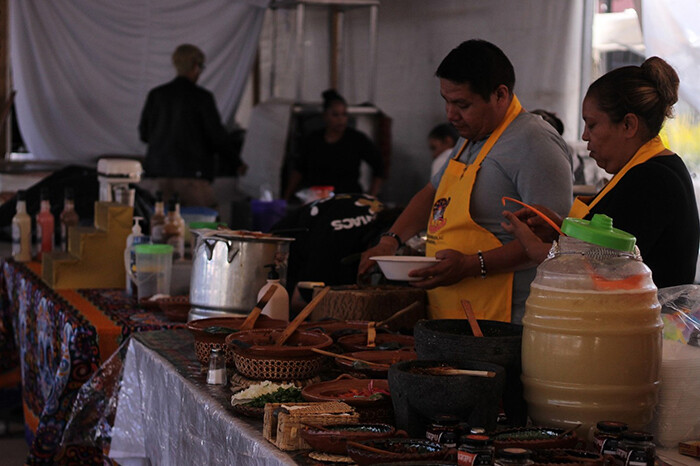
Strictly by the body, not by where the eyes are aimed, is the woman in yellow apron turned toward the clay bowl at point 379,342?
yes

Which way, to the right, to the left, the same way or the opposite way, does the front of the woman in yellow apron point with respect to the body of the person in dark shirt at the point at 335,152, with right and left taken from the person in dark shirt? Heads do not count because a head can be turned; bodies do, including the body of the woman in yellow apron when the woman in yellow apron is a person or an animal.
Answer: to the right

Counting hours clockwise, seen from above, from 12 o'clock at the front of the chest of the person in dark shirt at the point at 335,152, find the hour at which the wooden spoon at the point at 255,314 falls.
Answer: The wooden spoon is roughly at 12 o'clock from the person in dark shirt.

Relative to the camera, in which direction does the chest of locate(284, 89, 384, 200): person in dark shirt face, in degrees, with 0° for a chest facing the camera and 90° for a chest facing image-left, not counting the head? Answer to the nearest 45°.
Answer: approximately 0°

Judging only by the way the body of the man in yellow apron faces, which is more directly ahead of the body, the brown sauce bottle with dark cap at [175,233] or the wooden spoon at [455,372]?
the wooden spoon

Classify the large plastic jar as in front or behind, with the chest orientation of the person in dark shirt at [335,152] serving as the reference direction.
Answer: in front

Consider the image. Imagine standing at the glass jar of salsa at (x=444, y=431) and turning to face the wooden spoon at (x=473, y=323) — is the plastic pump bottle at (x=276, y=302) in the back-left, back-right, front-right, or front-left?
front-left

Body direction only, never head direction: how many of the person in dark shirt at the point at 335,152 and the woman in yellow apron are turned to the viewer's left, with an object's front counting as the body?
1

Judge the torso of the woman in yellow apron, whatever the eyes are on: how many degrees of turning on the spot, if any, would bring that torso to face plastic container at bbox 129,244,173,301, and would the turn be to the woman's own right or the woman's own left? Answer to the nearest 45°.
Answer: approximately 45° to the woman's own right

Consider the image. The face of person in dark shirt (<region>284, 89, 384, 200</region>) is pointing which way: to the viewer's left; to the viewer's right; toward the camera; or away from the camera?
toward the camera

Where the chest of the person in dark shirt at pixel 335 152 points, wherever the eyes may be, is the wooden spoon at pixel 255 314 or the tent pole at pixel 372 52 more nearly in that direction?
the wooden spoon

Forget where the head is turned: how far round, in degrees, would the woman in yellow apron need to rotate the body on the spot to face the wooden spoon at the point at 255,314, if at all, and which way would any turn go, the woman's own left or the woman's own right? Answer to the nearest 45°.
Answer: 0° — they already face it

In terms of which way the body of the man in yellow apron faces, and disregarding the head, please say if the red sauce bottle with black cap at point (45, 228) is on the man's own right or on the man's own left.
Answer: on the man's own right

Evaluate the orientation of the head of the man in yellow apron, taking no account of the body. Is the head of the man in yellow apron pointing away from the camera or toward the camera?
toward the camera

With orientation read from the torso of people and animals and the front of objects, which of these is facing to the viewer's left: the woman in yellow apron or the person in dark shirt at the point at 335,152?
the woman in yellow apron

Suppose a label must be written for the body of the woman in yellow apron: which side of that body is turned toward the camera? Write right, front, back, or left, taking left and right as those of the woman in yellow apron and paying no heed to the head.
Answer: left

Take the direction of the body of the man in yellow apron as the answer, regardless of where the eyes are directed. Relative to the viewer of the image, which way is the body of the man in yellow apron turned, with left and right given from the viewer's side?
facing the viewer and to the left of the viewer
